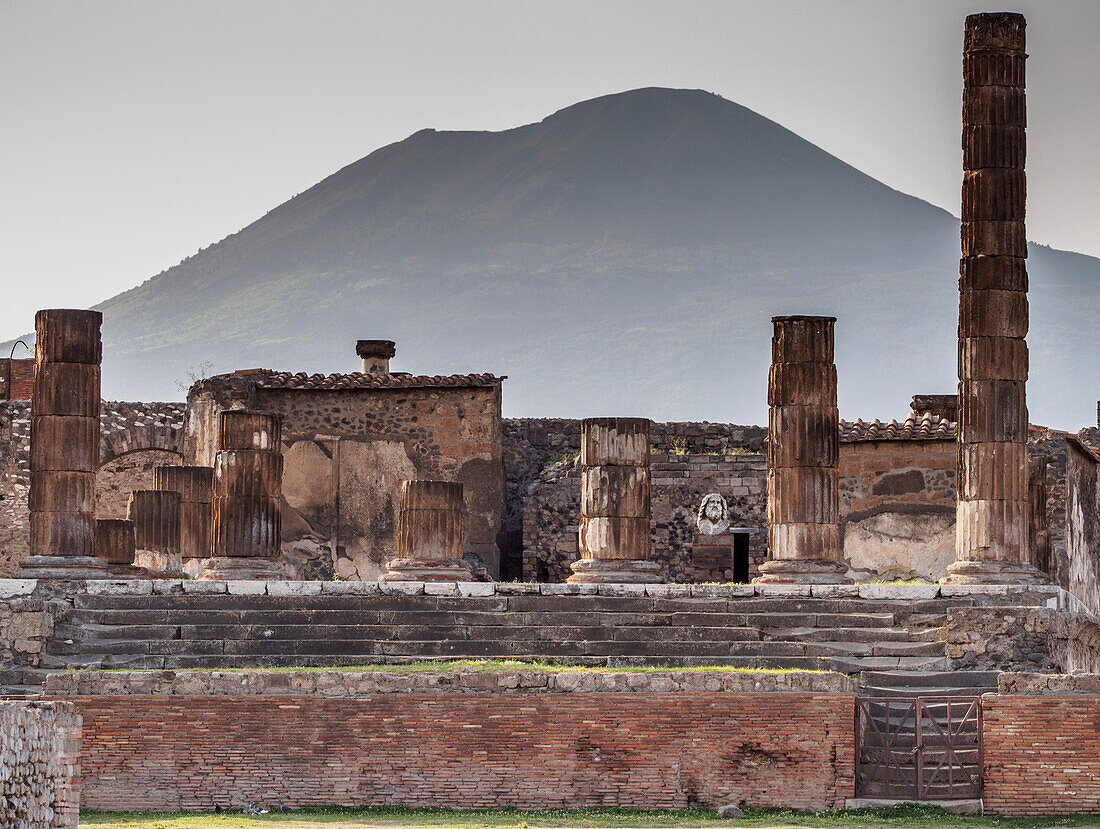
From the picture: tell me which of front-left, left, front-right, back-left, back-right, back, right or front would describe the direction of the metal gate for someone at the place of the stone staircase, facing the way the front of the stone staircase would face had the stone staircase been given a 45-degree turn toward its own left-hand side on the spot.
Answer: front

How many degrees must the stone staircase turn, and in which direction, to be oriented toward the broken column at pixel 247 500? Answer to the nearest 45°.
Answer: approximately 135° to its right

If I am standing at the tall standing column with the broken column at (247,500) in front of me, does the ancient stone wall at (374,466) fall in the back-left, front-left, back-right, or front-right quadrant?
front-right

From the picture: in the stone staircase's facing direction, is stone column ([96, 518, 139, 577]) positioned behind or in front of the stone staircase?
behind

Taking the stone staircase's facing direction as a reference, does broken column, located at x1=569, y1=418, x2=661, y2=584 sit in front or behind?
behind

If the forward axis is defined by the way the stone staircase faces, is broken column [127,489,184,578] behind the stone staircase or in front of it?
behind

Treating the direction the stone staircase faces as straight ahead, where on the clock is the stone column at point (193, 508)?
The stone column is roughly at 5 o'clock from the stone staircase.

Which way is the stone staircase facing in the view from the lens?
facing the viewer

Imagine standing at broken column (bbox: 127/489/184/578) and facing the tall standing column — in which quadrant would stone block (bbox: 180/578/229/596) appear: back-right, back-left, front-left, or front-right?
front-right

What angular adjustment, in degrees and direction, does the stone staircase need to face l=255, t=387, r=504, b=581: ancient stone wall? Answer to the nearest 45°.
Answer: approximately 180°
